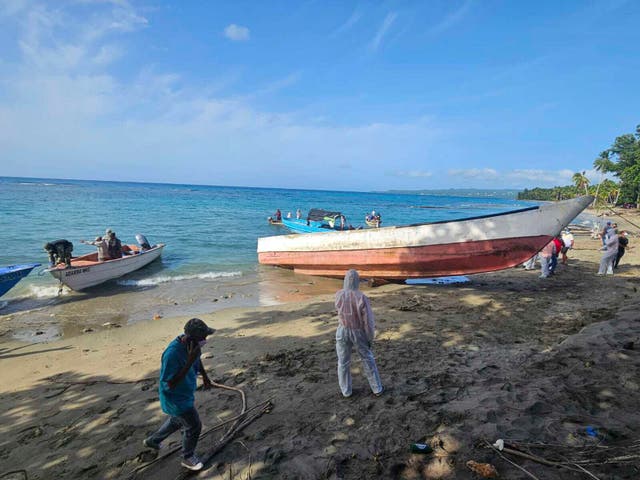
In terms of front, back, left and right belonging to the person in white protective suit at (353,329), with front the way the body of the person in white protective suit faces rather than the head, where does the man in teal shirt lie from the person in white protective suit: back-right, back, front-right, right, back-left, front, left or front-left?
back-left

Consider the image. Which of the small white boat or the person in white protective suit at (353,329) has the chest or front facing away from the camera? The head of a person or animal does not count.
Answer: the person in white protective suit

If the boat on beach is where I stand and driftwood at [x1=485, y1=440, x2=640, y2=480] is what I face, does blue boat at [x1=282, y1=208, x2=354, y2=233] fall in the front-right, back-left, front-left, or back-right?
back-right

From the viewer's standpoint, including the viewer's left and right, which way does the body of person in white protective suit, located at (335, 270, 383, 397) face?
facing away from the viewer

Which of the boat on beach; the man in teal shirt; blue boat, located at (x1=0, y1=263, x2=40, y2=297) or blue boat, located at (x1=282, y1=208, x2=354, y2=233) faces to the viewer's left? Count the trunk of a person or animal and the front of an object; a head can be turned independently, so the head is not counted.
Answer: blue boat, located at (x1=282, y1=208, x2=354, y2=233)

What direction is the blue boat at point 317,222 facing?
to the viewer's left

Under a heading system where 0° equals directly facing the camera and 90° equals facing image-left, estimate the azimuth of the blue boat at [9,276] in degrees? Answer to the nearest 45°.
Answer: approximately 270°

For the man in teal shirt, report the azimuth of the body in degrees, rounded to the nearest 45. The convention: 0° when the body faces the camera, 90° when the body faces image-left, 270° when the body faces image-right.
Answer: approximately 270°

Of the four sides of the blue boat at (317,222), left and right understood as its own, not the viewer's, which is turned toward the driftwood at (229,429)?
left

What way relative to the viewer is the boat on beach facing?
to the viewer's right

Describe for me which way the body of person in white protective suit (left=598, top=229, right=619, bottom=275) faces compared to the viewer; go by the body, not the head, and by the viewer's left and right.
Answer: facing to the left of the viewer

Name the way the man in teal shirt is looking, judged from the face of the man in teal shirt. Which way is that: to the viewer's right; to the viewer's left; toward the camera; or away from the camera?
to the viewer's right

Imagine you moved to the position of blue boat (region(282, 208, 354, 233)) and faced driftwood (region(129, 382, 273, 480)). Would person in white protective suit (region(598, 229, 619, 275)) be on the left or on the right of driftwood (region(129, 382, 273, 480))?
left

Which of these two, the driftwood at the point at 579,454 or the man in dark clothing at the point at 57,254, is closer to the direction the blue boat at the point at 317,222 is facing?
the man in dark clothing

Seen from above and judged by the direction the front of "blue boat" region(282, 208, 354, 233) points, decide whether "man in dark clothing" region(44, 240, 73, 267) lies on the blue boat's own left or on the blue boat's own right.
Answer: on the blue boat's own left
